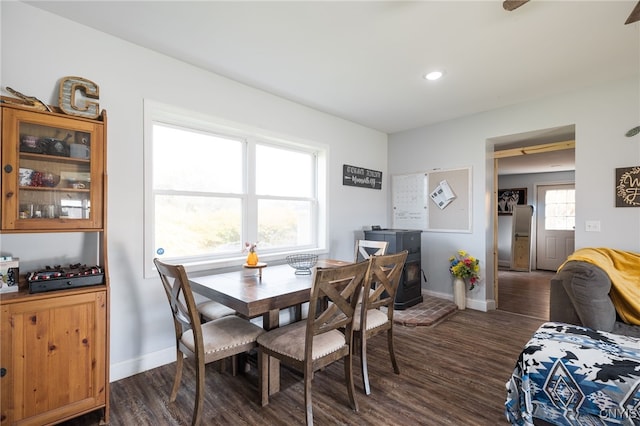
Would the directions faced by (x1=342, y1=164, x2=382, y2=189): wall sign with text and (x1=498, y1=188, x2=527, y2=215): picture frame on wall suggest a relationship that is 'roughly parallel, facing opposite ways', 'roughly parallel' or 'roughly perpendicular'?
roughly perpendicular

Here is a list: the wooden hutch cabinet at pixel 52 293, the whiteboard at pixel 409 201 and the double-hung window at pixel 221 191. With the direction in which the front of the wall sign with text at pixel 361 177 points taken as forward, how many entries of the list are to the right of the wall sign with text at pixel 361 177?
2

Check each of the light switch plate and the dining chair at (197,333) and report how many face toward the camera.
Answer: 1

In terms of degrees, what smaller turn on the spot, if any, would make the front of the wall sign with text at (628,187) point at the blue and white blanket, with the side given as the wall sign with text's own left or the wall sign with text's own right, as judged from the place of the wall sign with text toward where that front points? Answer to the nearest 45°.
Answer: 0° — it already faces it

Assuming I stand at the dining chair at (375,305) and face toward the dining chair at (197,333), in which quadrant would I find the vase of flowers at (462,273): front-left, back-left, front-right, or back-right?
back-right

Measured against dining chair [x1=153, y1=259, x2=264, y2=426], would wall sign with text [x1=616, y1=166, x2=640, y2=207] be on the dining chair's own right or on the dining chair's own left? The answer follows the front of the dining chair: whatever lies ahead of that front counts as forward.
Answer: on the dining chair's own right

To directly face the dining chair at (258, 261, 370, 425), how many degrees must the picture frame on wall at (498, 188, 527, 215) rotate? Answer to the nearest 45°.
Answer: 0° — it already faces it

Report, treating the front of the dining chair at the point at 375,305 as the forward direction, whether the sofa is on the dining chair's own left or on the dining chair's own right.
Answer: on the dining chair's own right

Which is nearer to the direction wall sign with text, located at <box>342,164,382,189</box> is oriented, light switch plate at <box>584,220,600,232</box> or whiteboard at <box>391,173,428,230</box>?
the light switch plate

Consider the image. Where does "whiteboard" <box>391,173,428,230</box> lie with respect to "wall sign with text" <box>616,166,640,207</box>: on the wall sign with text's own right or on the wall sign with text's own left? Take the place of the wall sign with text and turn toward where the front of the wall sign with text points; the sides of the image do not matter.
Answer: on the wall sign with text's own right

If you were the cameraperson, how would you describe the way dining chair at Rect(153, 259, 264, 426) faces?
facing away from the viewer and to the right of the viewer
